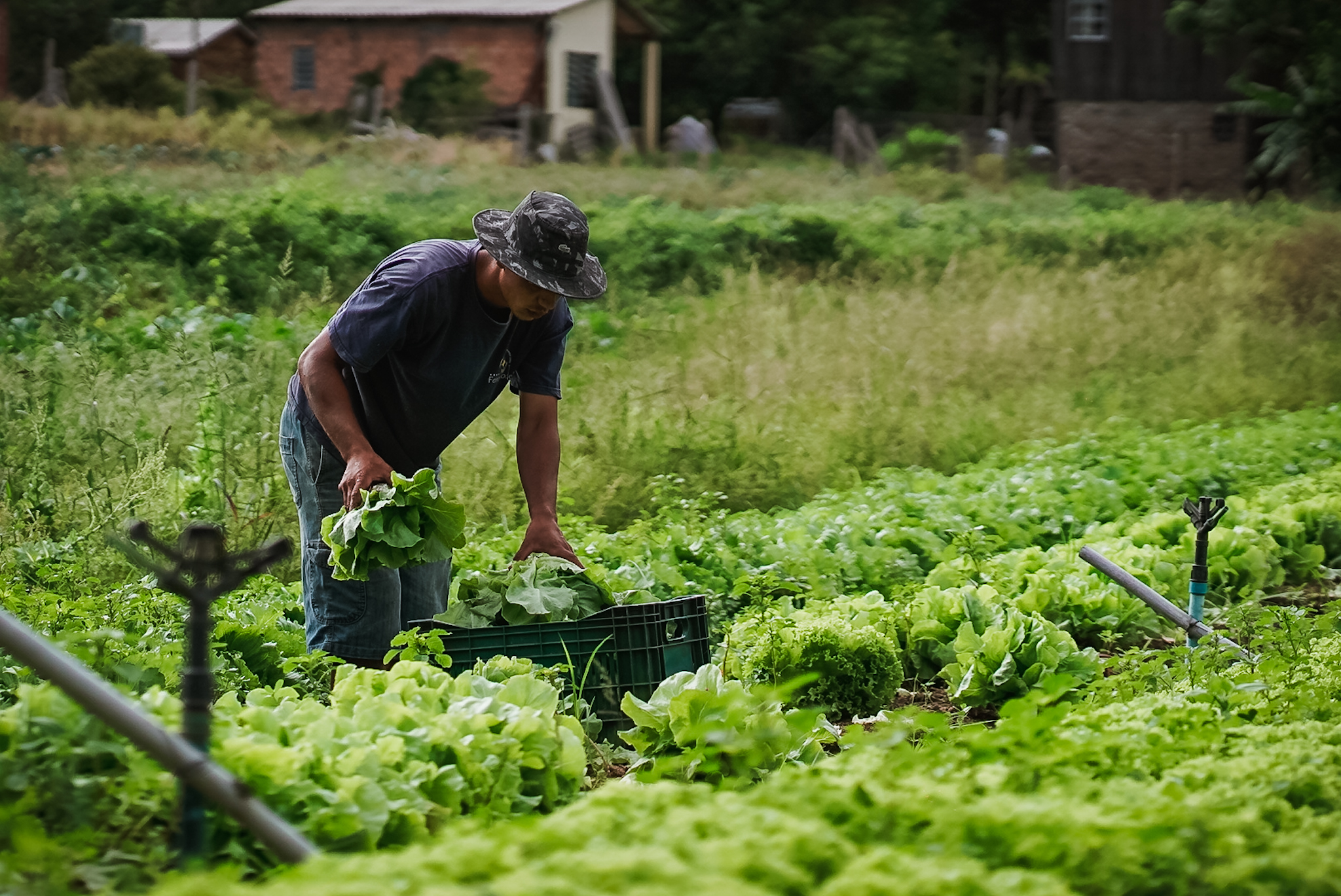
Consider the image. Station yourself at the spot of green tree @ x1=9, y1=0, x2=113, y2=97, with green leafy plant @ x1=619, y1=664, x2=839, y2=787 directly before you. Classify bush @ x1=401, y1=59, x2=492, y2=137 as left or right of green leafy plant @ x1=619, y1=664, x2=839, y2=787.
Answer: left

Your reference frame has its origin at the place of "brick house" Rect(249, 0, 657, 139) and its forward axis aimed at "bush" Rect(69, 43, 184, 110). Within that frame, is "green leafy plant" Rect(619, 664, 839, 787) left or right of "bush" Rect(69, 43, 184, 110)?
left

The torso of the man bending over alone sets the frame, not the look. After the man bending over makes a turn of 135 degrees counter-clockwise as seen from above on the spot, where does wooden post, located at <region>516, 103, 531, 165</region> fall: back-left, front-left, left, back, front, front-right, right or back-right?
front

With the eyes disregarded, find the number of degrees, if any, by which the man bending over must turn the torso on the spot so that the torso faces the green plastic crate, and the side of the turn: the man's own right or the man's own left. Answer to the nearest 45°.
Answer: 0° — they already face it

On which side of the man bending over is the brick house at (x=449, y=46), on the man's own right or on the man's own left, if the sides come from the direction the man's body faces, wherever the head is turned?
on the man's own left

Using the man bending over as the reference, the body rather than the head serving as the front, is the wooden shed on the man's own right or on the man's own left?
on the man's own left

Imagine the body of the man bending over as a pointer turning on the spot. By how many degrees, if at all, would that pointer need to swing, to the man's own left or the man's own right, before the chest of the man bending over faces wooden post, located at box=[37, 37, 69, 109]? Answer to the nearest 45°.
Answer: approximately 135° to the man's own left

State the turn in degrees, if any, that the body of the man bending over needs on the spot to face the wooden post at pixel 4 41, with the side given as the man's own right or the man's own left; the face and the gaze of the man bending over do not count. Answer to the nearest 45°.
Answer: approximately 135° to the man's own left

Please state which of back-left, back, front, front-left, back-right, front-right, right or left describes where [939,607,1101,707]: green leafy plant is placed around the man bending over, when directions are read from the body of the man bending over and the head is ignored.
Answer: front-left

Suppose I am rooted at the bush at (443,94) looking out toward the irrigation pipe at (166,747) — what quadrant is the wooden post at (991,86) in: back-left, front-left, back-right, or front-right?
back-left

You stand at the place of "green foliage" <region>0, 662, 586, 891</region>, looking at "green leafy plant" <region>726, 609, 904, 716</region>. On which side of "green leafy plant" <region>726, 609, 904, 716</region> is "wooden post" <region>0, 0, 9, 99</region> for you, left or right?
left

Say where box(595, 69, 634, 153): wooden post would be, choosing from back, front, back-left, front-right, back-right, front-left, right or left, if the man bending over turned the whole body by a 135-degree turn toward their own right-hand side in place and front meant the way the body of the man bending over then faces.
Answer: right

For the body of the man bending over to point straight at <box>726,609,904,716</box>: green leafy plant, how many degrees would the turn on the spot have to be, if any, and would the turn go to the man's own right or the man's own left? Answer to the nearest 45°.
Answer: approximately 45° to the man's own left

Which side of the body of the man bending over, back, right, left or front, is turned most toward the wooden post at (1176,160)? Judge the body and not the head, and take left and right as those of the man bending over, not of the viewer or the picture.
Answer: left

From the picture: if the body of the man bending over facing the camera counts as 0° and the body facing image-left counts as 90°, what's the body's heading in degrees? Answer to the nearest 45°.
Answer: approximately 315°
